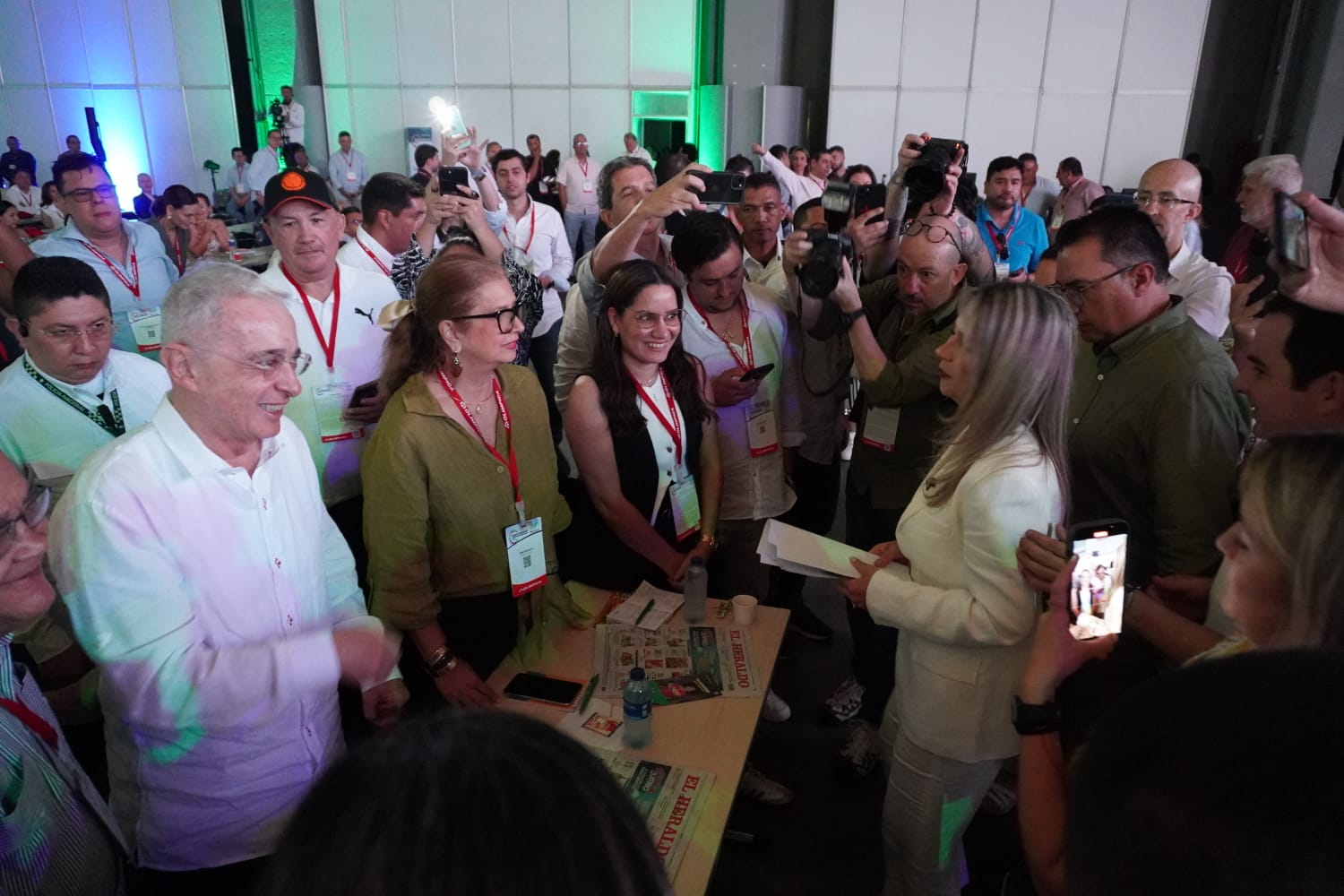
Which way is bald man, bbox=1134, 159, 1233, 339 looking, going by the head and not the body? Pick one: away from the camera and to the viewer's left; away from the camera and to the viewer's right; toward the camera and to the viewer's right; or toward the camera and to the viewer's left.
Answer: toward the camera and to the viewer's left

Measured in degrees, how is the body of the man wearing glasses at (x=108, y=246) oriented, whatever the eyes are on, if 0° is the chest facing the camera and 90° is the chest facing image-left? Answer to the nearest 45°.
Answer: approximately 315°

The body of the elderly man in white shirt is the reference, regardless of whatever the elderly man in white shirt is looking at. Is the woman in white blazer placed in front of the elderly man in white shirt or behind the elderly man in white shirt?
in front

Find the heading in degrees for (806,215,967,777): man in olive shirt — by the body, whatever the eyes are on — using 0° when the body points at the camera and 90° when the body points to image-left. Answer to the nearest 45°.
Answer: approximately 45°

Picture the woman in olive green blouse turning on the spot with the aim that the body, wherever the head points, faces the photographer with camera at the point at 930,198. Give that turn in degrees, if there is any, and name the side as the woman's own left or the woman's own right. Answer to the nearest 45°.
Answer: approximately 90° to the woman's own left

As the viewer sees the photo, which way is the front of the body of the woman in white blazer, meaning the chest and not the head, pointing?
to the viewer's left

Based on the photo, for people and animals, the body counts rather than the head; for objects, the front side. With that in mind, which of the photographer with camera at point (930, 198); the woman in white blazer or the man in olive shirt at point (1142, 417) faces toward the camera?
the photographer with camera

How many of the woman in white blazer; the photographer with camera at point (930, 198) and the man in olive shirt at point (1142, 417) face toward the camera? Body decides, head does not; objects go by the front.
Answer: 1

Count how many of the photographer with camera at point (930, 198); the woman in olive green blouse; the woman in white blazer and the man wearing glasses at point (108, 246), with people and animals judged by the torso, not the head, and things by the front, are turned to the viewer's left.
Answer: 1

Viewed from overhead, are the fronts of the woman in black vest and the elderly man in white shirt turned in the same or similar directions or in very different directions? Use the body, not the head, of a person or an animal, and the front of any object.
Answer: same or similar directions

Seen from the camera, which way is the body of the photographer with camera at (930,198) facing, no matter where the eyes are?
toward the camera

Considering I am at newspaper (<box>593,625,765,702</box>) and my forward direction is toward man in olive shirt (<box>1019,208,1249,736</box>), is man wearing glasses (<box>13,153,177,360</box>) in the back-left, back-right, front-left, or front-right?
back-left

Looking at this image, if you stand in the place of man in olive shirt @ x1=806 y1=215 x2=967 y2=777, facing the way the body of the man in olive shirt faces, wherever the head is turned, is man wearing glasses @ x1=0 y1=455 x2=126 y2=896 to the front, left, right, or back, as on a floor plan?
front

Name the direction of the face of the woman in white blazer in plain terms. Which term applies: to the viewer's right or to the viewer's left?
to the viewer's left

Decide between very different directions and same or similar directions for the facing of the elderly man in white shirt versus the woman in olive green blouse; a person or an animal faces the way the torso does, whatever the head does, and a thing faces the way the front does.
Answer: same or similar directions

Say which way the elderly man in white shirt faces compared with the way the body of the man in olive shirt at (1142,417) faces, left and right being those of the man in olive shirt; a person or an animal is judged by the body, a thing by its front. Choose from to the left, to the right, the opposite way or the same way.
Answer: the opposite way

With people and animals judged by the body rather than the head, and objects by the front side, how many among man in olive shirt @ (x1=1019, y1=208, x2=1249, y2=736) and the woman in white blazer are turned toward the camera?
0
